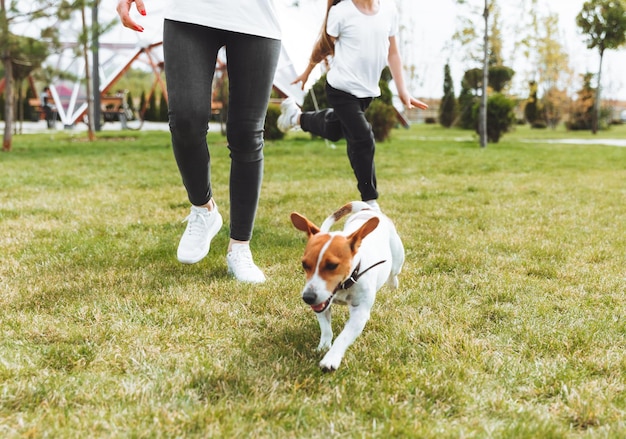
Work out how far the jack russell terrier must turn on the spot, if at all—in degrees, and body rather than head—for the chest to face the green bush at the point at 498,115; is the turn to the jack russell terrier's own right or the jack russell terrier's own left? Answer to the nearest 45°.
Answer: approximately 135° to the jack russell terrier's own right

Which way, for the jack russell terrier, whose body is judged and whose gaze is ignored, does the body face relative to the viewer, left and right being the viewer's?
facing the viewer and to the left of the viewer

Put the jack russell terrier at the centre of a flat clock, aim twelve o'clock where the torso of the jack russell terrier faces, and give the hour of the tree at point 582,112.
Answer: The tree is roughly at 5 o'clock from the jack russell terrier.

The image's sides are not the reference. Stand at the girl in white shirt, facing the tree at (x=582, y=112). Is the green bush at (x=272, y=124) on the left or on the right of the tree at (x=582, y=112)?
left

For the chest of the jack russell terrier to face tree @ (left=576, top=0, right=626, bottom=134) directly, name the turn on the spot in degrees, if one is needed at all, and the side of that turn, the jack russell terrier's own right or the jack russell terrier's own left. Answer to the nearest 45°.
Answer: approximately 135° to the jack russell terrier's own right

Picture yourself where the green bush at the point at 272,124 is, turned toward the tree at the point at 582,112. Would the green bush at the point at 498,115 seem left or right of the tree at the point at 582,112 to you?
right

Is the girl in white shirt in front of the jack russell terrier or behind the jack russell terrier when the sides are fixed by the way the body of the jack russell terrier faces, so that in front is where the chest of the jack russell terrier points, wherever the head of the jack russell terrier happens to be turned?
behind

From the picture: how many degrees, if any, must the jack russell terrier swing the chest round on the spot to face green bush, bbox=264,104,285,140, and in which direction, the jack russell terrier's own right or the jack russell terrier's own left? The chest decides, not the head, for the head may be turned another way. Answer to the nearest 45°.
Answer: approximately 135° to the jack russell terrier's own right

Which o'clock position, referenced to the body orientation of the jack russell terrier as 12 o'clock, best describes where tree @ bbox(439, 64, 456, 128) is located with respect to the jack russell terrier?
The tree is roughly at 5 o'clock from the jack russell terrier.
